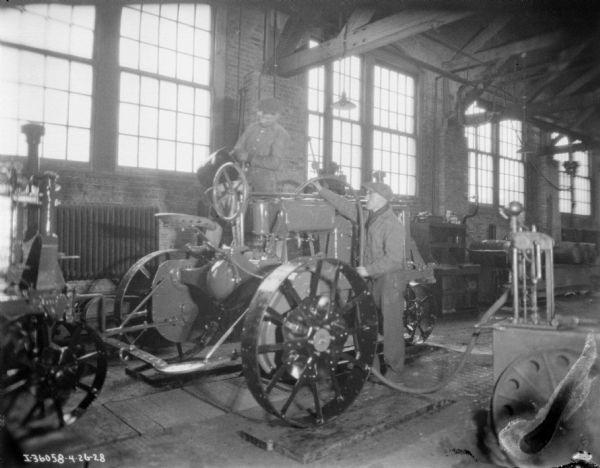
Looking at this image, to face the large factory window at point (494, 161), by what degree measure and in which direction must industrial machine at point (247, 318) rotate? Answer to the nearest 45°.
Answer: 0° — it already faces it

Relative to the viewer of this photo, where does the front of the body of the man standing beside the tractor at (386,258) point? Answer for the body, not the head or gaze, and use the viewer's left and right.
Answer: facing to the left of the viewer

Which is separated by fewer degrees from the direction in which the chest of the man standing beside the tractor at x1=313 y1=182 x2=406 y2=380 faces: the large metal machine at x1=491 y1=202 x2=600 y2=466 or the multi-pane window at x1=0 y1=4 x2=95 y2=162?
the multi-pane window

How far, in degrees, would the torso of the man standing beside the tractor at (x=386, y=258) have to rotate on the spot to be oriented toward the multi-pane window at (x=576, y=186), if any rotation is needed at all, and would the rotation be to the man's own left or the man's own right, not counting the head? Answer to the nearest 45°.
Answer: approximately 135° to the man's own right

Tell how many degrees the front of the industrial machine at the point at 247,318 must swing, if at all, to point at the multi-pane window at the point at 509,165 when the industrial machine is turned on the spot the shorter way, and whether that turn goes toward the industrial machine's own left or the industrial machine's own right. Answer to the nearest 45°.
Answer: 0° — it already faces it

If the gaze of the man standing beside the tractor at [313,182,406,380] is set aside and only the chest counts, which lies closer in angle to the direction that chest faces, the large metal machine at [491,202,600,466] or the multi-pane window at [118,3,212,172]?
the multi-pane window

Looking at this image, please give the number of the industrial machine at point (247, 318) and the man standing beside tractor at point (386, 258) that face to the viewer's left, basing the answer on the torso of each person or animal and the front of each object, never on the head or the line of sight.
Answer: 1

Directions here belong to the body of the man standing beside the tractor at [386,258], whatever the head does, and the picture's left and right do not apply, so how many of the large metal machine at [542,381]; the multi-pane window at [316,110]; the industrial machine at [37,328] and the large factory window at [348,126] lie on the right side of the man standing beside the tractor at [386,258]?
2

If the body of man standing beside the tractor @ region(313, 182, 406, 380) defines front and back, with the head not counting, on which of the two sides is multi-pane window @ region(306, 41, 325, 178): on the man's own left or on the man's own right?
on the man's own right

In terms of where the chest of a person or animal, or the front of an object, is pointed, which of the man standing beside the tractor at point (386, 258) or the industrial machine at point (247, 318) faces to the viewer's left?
the man standing beside the tractor

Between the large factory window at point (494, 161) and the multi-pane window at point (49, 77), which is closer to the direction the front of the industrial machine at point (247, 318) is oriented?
the large factory window

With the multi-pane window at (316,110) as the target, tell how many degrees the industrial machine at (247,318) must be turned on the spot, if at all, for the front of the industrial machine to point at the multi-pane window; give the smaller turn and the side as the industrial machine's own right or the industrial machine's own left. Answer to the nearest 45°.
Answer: approximately 45° to the industrial machine's own left

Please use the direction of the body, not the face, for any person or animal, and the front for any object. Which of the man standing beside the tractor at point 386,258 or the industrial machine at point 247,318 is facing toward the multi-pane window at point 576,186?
the industrial machine

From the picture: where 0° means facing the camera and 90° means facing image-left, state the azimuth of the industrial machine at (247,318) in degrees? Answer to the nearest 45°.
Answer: approximately 225°

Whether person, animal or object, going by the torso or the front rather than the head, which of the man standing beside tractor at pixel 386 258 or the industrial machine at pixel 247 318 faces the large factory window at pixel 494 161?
the industrial machine
